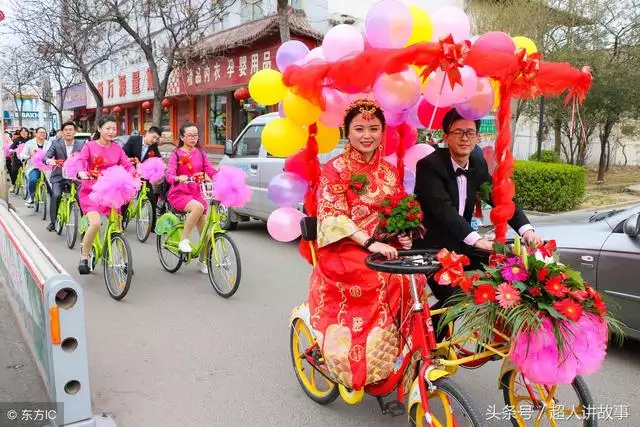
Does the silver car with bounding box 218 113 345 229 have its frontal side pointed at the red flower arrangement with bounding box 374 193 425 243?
no

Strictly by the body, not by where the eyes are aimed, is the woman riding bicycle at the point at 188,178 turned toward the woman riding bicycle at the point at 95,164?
no

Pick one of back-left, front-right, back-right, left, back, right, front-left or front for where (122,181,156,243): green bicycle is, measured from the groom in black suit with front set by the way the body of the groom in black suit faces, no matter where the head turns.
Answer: back

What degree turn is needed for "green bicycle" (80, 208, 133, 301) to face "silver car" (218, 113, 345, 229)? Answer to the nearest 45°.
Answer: approximately 90° to its left

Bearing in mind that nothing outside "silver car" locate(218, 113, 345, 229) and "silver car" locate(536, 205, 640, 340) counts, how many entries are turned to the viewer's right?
0

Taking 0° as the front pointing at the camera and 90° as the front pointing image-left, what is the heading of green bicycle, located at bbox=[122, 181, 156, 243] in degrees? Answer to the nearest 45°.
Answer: approximately 315°

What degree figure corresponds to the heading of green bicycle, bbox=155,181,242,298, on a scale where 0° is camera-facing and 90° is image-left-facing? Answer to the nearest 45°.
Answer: approximately 315°

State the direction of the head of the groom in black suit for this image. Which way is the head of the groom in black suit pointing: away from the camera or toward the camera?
toward the camera

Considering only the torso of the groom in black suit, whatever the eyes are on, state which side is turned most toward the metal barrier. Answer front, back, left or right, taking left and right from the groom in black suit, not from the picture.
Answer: right

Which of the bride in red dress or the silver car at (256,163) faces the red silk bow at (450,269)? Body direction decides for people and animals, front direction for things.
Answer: the bride in red dress

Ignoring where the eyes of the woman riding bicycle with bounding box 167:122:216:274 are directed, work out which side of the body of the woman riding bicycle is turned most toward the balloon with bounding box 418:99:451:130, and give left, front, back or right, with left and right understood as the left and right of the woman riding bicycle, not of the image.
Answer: front

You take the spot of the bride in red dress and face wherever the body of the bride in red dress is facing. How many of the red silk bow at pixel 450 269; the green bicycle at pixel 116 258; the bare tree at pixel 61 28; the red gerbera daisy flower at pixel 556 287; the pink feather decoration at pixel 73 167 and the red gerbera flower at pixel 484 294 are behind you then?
3

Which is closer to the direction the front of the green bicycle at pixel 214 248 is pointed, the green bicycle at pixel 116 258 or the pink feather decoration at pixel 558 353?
the pink feather decoration

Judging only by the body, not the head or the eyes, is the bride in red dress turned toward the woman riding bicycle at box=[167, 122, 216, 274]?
no

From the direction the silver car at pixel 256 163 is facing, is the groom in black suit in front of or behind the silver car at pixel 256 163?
behind

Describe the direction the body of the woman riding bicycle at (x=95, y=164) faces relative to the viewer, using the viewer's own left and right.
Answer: facing the viewer and to the right of the viewer

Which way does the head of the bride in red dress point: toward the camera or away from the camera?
toward the camera
